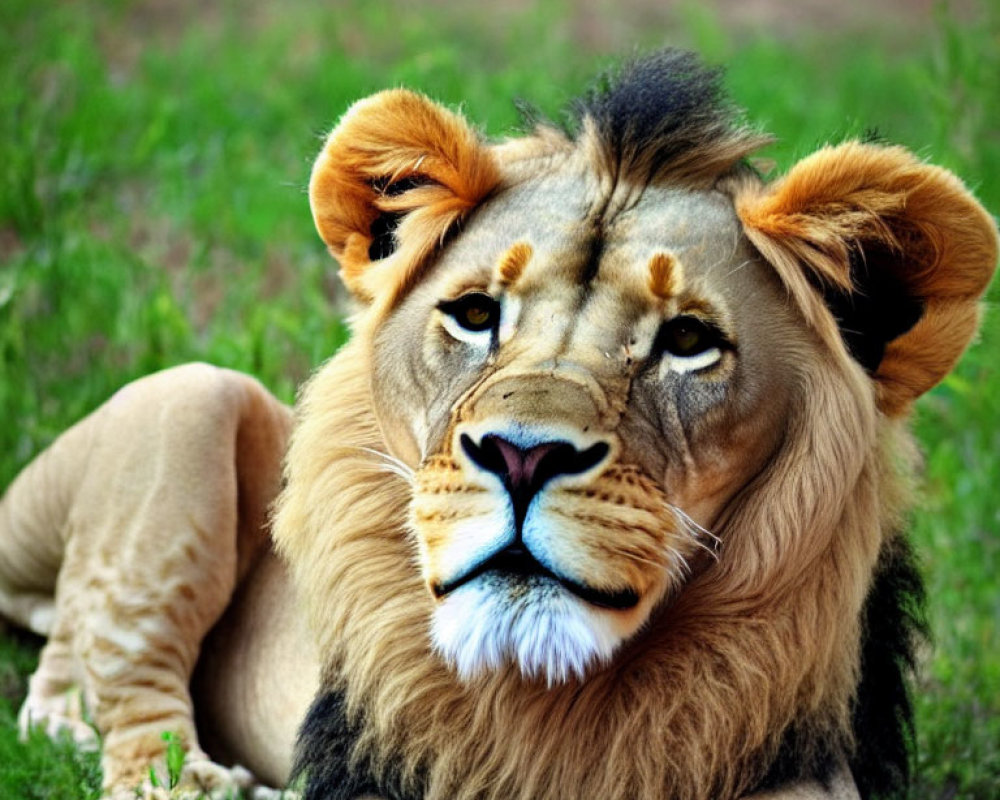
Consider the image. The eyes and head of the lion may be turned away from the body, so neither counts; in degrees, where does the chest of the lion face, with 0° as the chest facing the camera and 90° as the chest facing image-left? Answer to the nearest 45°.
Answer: approximately 315°
